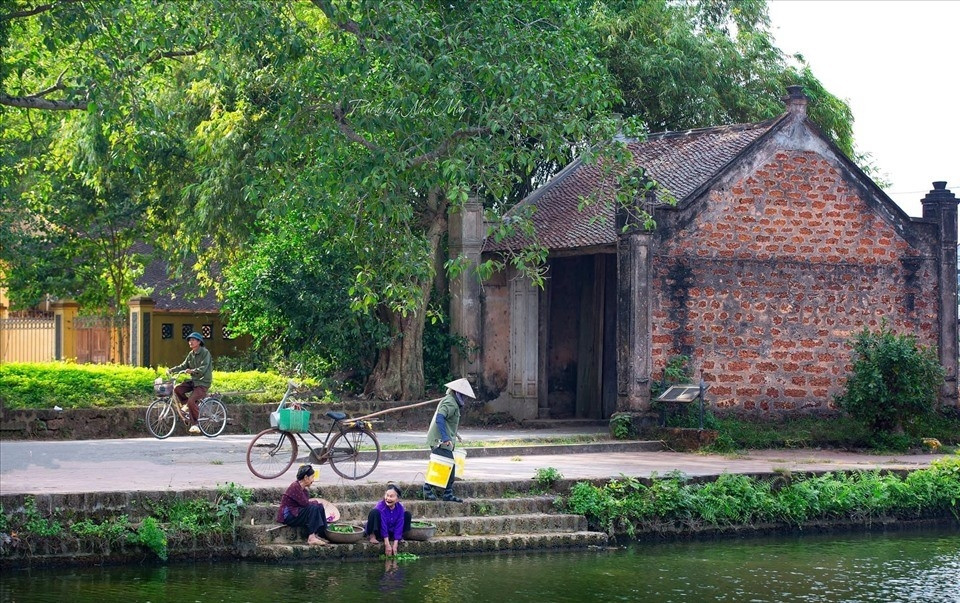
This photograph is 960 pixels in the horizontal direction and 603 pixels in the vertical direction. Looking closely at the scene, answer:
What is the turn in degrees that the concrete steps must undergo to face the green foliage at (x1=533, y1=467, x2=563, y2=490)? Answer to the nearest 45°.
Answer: approximately 135° to its left

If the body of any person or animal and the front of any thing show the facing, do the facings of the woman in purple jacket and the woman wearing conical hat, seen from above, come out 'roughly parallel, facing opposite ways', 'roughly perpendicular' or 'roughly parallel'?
roughly perpendicular

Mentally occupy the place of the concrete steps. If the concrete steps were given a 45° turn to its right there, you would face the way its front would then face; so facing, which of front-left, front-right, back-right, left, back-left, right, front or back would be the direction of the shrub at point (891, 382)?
back

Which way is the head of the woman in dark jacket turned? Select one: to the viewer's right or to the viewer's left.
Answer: to the viewer's right

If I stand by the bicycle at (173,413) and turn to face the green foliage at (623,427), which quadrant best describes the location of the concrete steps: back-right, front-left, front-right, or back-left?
front-right

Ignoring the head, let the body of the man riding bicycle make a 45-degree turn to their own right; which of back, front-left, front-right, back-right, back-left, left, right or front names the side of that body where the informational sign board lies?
back

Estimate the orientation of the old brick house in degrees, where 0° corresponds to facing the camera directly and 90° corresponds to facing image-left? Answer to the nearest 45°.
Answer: approximately 45°

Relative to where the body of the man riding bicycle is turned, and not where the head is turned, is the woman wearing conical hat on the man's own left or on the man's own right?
on the man's own left

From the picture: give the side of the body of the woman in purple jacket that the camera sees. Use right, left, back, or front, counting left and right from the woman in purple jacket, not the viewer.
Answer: front

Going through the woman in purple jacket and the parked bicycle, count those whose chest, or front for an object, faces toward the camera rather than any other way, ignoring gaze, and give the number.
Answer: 1

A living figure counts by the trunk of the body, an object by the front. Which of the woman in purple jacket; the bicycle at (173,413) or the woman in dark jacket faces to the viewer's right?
the woman in dark jacket

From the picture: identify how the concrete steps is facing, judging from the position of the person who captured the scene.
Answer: facing the viewer
